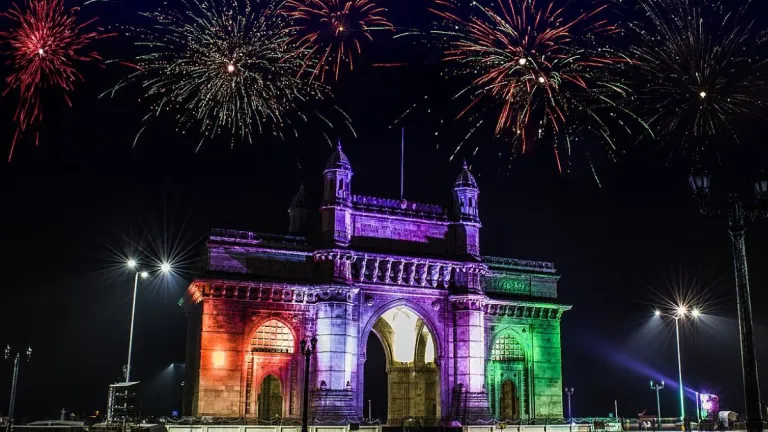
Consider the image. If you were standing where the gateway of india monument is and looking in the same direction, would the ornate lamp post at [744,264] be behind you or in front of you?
in front

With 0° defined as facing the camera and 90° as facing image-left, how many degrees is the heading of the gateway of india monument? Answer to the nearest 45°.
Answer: approximately 315°
